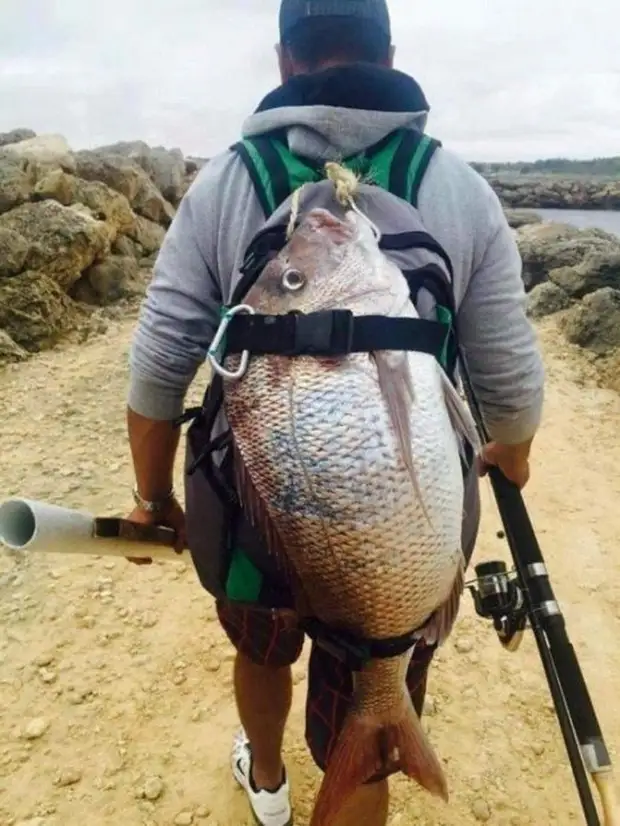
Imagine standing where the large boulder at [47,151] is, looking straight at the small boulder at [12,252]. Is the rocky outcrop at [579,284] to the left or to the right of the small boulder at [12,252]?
left

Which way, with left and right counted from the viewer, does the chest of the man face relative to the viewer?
facing away from the viewer

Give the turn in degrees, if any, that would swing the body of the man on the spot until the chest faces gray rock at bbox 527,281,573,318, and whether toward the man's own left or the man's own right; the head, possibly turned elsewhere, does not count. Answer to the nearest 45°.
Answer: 0° — they already face it

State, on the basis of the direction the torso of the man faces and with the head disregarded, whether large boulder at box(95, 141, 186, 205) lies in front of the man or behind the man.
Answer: in front

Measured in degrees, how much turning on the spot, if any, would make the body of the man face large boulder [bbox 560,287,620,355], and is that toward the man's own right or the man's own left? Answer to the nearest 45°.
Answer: approximately 45° to the man's own right

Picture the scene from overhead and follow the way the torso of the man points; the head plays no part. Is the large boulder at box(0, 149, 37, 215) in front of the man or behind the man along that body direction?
in front

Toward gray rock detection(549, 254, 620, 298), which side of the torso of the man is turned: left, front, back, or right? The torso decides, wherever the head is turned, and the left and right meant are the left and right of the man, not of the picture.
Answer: front

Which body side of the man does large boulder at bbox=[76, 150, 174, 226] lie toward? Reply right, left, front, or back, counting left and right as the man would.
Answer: front

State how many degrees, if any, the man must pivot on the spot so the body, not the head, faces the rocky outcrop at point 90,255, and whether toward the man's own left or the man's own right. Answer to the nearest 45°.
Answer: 0° — they already face it

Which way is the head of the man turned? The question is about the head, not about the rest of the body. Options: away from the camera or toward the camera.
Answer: away from the camera

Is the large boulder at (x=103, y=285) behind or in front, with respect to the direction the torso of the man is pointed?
in front
